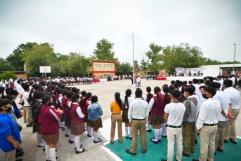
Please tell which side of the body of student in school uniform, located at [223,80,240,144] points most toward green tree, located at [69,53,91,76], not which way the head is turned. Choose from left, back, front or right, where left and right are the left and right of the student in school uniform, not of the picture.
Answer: front

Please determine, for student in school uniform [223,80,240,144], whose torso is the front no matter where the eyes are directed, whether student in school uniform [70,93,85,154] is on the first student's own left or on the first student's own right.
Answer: on the first student's own left

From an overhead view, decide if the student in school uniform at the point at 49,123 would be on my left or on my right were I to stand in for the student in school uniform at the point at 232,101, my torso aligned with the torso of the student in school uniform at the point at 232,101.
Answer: on my left

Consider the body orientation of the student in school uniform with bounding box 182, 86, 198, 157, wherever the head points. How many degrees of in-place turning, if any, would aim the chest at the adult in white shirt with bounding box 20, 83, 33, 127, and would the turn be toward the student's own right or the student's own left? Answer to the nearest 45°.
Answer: approximately 45° to the student's own left

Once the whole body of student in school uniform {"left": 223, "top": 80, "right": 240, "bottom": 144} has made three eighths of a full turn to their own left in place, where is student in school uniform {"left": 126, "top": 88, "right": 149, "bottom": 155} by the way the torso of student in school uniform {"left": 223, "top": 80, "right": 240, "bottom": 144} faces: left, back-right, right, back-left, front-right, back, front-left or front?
front-right

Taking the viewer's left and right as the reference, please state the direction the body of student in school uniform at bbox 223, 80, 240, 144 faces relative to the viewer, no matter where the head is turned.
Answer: facing away from the viewer and to the left of the viewer

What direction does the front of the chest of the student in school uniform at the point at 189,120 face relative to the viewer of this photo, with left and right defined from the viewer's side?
facing away from the viewer and to the left of the viewer

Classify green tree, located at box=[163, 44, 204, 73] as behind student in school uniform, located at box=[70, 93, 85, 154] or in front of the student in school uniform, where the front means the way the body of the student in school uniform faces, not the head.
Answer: in front

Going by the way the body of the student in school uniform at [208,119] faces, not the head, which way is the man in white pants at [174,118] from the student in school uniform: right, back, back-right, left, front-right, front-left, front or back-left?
front-left

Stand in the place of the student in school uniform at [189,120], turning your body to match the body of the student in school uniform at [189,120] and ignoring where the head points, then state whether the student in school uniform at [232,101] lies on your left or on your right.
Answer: on your right

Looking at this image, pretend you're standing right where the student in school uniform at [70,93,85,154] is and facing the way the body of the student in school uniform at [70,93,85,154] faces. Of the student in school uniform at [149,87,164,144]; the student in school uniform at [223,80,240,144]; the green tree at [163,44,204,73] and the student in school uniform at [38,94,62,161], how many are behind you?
1

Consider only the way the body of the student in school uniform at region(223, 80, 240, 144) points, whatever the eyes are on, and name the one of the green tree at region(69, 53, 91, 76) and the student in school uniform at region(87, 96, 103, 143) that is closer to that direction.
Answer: the green tree

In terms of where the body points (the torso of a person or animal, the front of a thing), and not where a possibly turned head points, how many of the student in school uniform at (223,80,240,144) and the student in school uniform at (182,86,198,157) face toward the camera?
0

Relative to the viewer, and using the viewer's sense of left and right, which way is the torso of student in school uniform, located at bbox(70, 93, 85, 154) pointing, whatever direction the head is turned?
facing away from the viewer and to the right of the viewer
